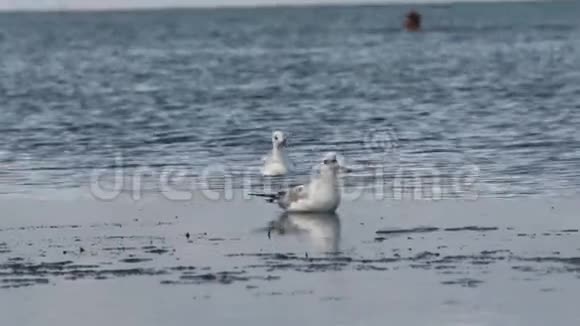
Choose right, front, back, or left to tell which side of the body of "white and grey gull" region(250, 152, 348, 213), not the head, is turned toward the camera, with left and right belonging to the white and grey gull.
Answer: right

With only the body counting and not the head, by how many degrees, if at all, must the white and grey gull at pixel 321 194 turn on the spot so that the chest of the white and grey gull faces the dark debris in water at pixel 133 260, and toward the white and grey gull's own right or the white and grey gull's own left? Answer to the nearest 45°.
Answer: approximately 135° to the white and grey gull's own right

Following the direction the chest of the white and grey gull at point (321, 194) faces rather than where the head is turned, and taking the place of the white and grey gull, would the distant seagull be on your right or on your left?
on your left

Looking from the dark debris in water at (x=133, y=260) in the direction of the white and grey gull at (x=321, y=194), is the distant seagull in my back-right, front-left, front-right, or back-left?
front-left
